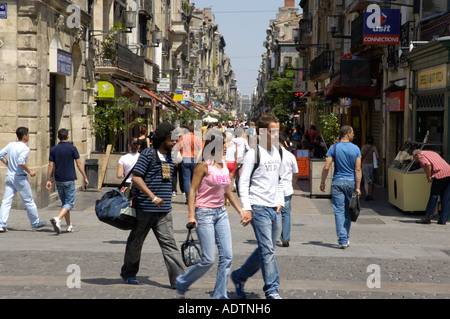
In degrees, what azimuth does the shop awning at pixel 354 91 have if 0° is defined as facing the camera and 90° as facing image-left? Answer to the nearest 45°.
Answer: approximately 45°

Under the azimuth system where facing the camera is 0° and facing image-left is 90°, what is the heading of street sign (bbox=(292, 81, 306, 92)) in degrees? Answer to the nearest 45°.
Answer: approximately 0°
